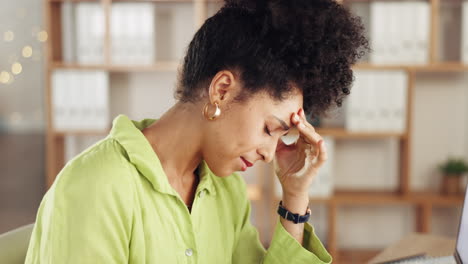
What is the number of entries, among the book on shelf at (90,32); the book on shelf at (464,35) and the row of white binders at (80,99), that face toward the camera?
3

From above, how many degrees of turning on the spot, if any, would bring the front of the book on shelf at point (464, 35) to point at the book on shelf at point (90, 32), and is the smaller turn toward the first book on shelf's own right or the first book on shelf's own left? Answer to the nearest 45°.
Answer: approximately 90° to the first book on shelf's own right

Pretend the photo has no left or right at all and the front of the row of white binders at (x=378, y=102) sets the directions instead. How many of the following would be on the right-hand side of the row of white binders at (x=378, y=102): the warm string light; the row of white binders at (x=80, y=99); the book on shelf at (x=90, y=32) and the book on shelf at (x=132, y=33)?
4
